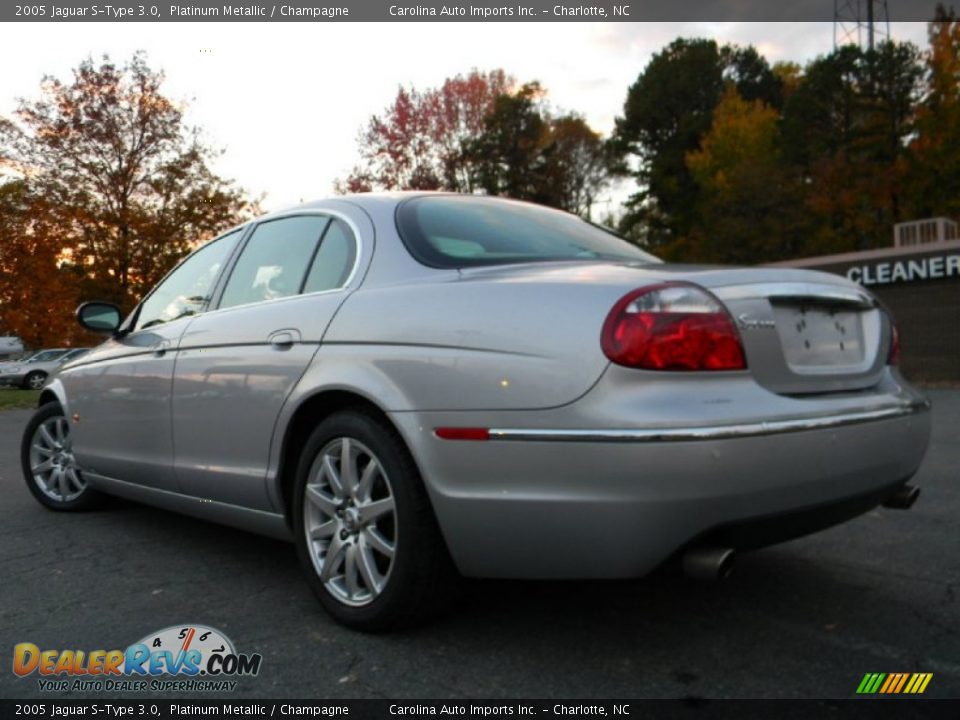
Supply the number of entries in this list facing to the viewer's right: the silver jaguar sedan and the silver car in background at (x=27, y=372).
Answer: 0

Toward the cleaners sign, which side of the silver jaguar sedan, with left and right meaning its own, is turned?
right

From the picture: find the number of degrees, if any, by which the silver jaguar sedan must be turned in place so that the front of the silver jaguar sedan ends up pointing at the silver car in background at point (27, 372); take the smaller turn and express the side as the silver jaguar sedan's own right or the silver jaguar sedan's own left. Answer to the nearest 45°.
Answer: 0° — it already faces it

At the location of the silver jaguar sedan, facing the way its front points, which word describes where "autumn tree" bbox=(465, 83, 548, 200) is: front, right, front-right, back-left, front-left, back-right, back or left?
front-right

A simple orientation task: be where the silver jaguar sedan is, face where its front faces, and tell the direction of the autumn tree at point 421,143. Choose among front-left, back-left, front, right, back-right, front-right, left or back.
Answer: front-right

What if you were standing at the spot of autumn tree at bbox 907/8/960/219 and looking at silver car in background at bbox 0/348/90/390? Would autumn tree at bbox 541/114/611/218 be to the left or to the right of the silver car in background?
right

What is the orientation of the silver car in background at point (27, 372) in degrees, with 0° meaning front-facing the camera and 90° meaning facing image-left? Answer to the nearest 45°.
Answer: approximately 45°

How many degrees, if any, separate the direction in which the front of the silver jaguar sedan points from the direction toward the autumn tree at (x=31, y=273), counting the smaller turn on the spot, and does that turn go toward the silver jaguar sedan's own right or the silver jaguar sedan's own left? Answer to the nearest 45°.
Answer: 0° — it already faces it

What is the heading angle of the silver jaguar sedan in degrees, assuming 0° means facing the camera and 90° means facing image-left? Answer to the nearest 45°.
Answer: approximately 135°

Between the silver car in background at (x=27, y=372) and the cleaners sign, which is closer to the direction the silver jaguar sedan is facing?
the silver car in background
